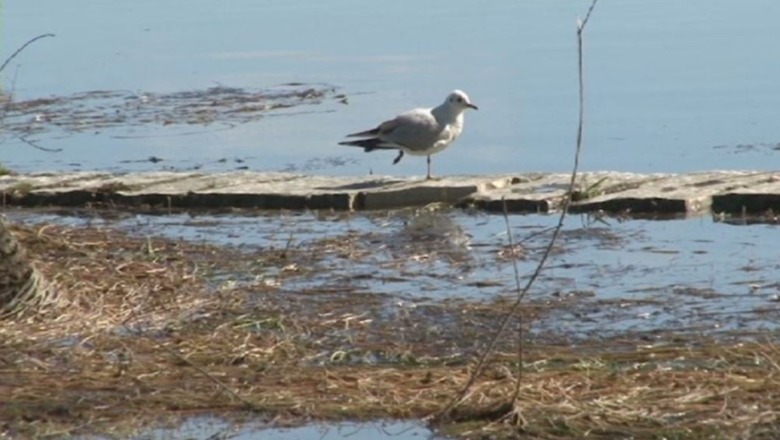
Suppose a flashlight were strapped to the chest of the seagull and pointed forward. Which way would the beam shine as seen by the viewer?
to the viewer's right

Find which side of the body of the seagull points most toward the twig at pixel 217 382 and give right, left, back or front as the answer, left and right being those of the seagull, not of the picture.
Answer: right
